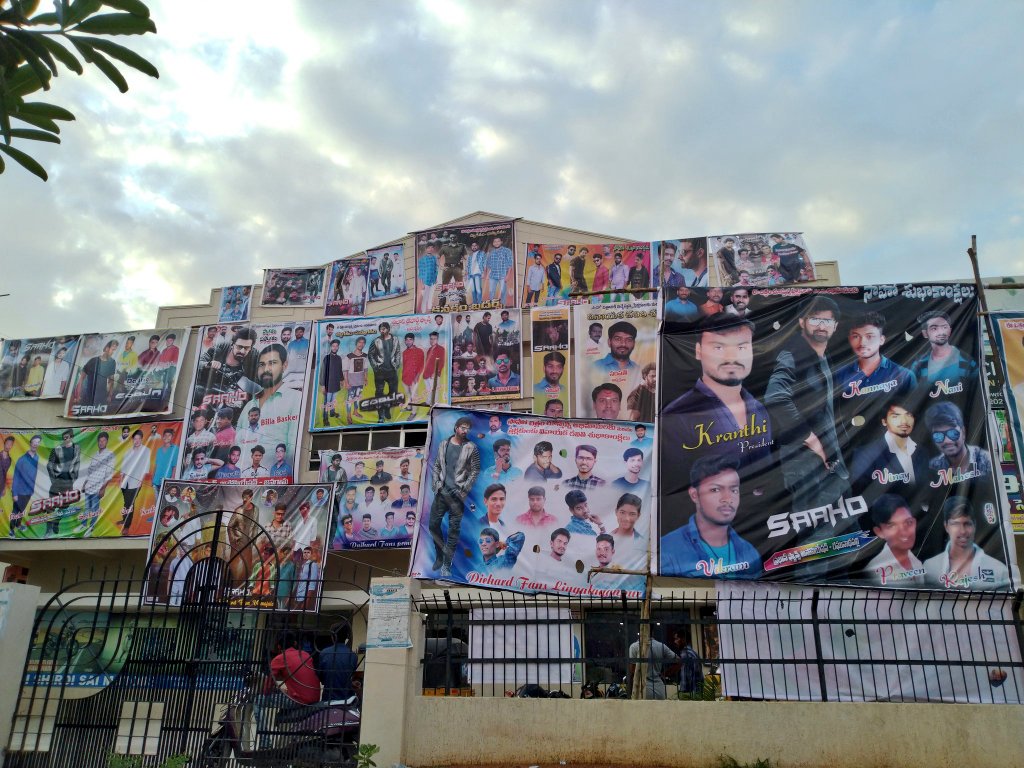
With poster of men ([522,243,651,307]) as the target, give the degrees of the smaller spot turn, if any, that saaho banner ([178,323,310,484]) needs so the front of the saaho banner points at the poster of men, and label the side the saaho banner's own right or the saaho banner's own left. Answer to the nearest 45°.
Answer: approximately 45° to the saaho banner's own left

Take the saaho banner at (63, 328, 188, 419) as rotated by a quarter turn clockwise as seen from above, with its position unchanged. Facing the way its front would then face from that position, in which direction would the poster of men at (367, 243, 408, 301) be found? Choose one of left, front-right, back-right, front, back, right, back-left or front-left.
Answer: back-left

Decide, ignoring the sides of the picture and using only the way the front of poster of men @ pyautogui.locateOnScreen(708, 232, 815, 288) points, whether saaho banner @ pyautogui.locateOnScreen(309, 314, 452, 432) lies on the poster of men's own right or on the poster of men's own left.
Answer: on the poster of men's own right

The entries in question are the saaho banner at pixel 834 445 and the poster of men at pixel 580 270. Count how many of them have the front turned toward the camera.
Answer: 2

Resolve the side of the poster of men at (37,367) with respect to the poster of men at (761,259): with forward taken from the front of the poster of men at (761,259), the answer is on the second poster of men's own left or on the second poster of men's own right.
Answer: on the second poster of men's own right

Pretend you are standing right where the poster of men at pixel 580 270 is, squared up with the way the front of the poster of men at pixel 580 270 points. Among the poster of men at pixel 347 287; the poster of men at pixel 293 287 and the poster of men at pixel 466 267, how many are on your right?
3

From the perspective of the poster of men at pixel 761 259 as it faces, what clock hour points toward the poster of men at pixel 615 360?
the poster of men at pixel 615 360 is roughly at 2 o'clock from the poster of men at pixel 761 259.

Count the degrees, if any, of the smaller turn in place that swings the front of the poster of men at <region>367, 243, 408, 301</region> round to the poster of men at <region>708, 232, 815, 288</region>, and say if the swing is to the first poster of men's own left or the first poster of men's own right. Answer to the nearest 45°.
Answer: approximately 90° to the first poster of men's own left

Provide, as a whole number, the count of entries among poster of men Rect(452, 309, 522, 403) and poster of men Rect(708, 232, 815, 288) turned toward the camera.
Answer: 2

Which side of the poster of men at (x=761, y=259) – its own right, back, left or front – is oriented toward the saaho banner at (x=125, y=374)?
right

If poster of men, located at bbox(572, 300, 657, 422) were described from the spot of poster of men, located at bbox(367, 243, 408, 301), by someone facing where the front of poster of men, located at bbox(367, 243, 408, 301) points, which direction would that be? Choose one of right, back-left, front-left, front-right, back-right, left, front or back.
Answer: front-left

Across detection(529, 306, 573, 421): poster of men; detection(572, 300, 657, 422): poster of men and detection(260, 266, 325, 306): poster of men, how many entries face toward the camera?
3
